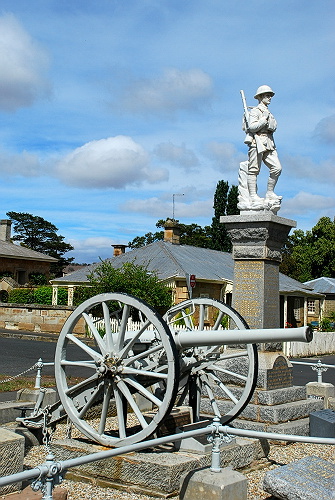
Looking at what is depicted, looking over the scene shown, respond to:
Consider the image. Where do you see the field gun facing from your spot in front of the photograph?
facing the viewer and to the right of the viewer

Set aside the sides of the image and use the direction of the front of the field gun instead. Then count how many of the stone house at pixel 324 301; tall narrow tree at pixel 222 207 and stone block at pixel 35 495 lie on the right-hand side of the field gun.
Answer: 1

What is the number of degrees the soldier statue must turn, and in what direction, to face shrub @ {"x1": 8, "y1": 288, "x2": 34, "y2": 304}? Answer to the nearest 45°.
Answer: approximately 180°

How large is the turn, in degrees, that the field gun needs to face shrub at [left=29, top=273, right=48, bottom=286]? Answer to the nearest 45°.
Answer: approximately 135° to its left

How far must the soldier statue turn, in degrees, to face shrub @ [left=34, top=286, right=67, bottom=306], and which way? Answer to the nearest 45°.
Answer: approximately 180°

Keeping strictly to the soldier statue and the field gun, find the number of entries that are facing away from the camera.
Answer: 0

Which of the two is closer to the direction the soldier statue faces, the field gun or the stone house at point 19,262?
the field gun

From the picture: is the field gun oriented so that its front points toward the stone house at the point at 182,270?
no

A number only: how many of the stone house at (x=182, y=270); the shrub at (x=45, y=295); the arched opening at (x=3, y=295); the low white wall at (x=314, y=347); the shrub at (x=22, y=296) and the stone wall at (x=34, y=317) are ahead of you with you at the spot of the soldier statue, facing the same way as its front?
0

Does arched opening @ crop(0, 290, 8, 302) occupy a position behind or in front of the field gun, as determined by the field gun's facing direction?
behind

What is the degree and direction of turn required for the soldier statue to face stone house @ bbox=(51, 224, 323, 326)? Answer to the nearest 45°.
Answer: approximately 135° to its left
